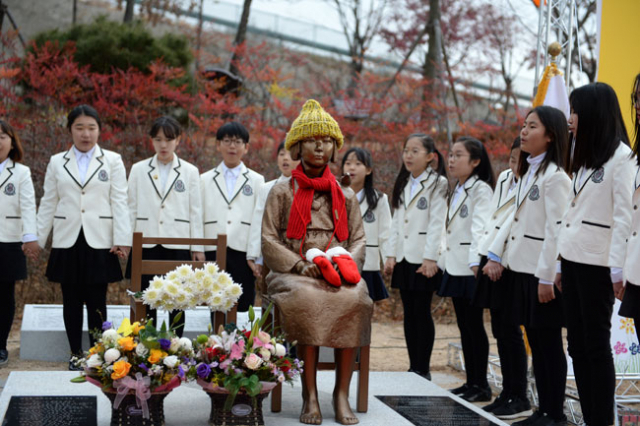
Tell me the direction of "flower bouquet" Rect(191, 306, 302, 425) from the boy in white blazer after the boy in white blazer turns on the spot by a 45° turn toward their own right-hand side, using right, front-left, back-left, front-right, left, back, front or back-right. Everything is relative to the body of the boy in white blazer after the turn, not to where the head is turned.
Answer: front-left

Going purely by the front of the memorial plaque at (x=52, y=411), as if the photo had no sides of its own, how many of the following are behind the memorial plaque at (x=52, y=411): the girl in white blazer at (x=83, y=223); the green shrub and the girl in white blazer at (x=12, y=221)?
3

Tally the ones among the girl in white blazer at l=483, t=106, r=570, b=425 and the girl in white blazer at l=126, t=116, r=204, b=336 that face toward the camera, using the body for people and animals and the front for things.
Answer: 1

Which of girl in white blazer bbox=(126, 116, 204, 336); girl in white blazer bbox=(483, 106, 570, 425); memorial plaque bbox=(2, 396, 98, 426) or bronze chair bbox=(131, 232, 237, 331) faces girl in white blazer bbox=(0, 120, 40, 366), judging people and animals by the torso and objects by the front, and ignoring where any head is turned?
girl in white blazer bbox=(483, 106, 570, 425)

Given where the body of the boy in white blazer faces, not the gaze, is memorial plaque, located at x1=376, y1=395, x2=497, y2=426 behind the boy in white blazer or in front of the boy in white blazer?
in front

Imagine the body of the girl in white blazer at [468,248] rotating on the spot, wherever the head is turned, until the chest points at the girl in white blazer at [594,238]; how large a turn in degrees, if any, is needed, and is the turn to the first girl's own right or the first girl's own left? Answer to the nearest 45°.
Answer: approximately 90° to the first girl's own left

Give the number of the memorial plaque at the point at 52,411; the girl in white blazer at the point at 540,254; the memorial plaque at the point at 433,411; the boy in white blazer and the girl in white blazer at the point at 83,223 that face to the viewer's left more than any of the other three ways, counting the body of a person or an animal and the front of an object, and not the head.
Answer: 1

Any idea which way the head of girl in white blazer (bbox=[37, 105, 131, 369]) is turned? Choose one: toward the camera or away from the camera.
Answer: toward the camera

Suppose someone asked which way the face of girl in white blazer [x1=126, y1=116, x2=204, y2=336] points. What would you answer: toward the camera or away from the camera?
toward the camera

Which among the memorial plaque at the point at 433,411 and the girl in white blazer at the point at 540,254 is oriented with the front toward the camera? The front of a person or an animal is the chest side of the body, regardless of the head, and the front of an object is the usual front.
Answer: the memorial plaque

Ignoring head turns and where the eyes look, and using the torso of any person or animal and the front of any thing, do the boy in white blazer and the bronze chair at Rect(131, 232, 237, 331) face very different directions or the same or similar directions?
same or similar directions

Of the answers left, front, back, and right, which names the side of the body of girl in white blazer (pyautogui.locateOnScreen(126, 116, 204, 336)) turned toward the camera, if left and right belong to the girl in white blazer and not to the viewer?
front

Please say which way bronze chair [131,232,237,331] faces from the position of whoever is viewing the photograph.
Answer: facing the viewer

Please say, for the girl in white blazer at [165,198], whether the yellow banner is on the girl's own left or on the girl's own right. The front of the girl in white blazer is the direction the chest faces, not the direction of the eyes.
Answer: on the girl's own left
